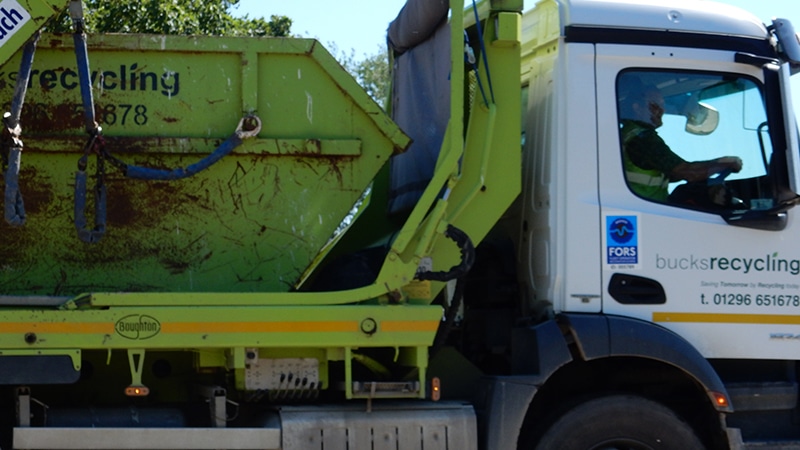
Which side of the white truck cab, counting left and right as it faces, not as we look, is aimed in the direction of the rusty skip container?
back

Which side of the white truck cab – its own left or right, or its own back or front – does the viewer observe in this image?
right
